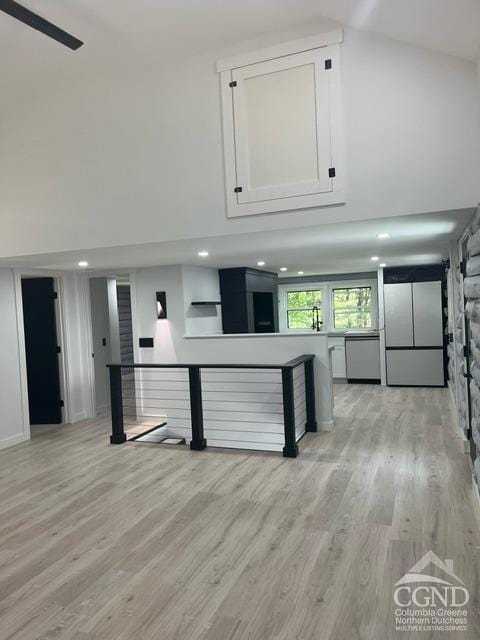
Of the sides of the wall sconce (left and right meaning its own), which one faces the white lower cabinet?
left

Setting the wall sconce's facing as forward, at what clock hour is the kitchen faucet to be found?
The kitchen faucet is roughly at 8 o'clock from the wall sconce.

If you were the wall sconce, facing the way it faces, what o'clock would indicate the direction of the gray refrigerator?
The gray refrigerator is roughly at 9 o'clock from the wall sconce.

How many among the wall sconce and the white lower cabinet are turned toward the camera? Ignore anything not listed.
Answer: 2

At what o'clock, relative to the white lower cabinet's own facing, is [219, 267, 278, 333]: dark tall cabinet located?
The dark tall cabinet is roughly at 2 o'clock from the white lower cabinet.

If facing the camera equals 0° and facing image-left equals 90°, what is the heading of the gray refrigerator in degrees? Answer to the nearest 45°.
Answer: approximately 0°

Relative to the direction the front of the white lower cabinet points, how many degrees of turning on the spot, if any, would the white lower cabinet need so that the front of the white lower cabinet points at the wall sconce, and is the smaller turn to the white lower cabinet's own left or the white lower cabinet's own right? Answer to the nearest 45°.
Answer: approximately 45° to the white lower cabinet's own right

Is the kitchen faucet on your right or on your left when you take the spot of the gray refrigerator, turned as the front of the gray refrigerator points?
on your right

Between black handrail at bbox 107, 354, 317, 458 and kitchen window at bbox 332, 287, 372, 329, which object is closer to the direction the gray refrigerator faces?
the black handrail

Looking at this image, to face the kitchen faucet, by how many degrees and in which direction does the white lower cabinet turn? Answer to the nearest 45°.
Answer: approximately 135° to its right

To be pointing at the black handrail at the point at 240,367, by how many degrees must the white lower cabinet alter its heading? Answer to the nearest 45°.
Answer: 0° — it already faces it

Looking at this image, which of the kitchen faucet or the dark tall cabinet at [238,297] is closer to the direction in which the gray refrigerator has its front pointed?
the dark tall cabinet

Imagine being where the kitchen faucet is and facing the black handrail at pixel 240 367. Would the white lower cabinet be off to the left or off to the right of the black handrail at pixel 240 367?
left

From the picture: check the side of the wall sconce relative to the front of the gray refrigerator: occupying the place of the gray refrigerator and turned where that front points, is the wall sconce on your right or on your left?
on your right
